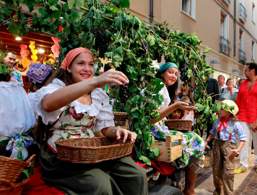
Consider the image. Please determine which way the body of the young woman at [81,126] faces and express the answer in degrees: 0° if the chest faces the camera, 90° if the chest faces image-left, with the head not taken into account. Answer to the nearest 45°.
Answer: approximately 315°

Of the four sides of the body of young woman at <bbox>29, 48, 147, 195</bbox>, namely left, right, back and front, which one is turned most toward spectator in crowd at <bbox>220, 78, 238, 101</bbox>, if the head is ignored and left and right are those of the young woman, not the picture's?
left

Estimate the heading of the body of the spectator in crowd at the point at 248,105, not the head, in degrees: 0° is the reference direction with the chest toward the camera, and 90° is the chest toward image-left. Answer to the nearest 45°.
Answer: approximately 45°

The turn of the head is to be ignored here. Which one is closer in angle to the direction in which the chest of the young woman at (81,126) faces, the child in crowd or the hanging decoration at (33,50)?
the child in crowd
